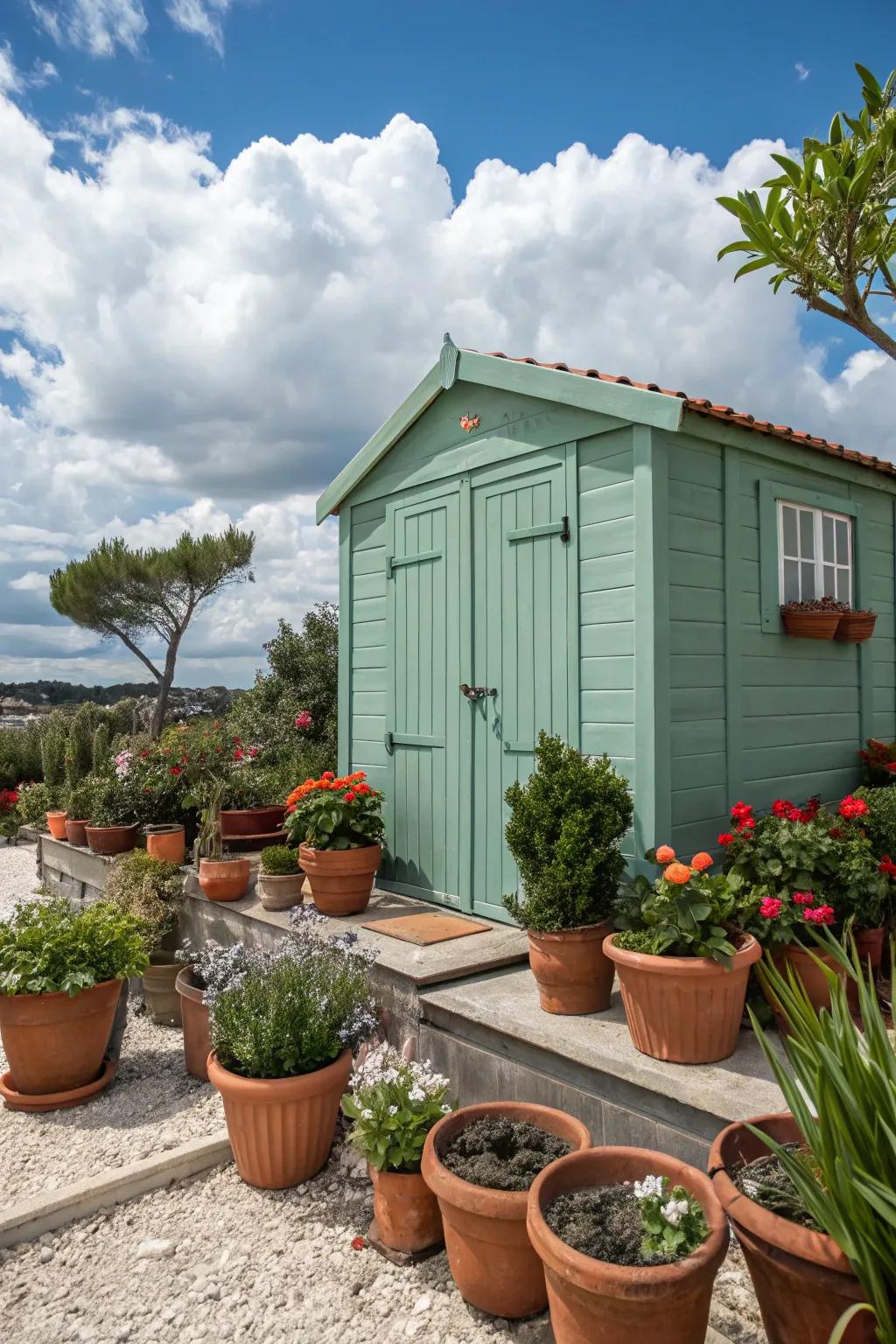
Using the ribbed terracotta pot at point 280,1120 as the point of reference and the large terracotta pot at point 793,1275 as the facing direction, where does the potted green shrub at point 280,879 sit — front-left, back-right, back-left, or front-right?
back-left

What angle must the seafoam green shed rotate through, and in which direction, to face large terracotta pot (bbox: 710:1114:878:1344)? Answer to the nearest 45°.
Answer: approximately 45° to its left

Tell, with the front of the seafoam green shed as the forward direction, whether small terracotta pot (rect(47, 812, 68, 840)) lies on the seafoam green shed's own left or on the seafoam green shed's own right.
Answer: on the seafoam green shed's own right

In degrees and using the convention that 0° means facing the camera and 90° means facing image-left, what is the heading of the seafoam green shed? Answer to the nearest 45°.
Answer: approximately 45°

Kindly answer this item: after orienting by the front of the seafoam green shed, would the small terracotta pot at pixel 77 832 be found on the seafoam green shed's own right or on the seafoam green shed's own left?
on the seafoam green shed's own right
